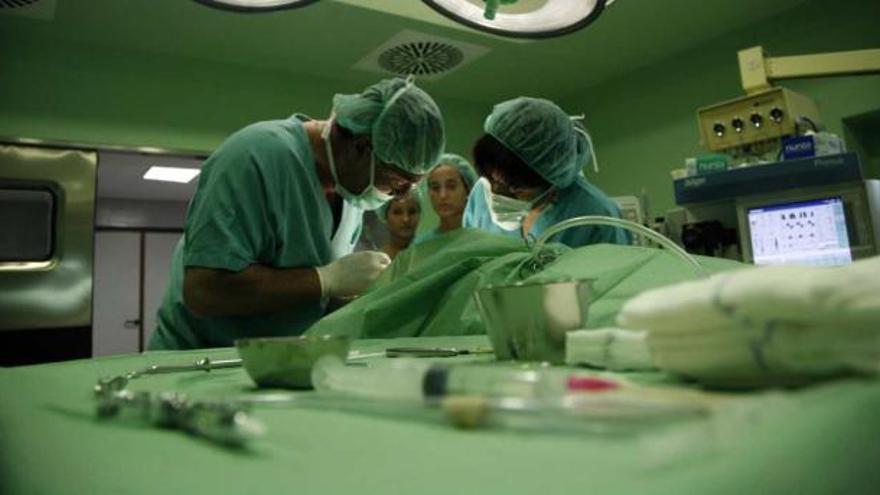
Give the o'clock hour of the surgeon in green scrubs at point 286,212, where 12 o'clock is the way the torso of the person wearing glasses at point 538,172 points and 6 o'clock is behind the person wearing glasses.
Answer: The surgeon in green scrubs is roughly at 12 o'clock from the person wearing glasses.

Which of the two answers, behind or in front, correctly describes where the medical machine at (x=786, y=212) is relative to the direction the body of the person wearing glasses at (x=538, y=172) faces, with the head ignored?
behind

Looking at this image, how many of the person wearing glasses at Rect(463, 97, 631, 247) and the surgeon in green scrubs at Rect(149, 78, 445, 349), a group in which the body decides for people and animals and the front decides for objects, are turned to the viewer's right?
1

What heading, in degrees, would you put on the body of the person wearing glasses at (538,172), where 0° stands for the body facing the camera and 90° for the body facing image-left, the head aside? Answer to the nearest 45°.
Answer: approximately 45°

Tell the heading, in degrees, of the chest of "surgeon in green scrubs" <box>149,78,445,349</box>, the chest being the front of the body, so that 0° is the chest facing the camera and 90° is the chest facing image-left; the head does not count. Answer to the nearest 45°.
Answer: approximately 270°

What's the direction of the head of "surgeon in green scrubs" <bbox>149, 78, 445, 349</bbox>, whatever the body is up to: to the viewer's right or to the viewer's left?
to the viewer's right

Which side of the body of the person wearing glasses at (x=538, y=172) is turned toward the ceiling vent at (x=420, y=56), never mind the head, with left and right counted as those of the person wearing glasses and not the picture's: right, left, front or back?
right

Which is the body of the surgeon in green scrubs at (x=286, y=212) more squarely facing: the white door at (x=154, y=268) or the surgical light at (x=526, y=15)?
the surgical light

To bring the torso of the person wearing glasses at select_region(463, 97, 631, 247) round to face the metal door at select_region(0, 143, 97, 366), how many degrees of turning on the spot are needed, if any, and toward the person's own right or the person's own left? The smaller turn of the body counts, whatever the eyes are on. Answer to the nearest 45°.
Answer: approximately 45° to the person's own right

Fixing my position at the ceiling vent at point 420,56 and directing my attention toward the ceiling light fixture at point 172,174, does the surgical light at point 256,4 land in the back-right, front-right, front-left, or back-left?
back-left

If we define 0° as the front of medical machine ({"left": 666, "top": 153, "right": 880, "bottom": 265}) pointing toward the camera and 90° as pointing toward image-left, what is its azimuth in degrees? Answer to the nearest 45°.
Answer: approximately 0°

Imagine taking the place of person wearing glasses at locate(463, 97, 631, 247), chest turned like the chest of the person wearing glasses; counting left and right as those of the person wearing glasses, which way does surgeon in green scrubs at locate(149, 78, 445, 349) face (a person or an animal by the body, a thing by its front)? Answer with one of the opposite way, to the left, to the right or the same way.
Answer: the opposite way
